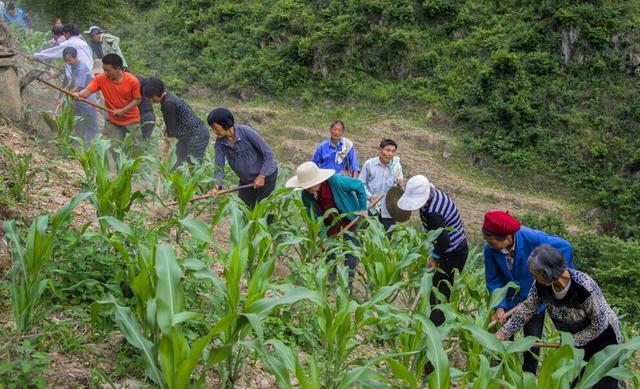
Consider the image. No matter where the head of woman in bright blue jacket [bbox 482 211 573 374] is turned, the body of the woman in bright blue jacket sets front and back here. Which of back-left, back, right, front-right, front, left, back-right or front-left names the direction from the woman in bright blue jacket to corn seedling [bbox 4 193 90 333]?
front

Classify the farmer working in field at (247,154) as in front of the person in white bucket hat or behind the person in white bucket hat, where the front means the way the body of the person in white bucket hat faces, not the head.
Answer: in front

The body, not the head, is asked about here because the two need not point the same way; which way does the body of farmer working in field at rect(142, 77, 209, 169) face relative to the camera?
to the viewer's left

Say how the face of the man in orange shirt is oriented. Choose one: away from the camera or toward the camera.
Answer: toward the camera

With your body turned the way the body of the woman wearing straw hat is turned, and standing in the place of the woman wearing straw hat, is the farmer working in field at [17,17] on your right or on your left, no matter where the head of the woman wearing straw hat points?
on your right

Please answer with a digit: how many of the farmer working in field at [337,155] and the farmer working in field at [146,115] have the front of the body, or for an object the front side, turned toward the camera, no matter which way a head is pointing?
1

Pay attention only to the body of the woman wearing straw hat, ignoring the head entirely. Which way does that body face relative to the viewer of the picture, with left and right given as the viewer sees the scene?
facing the viewer and to the left of the viewer

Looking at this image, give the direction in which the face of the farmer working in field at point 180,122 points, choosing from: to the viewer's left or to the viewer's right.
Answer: to the viewer's left

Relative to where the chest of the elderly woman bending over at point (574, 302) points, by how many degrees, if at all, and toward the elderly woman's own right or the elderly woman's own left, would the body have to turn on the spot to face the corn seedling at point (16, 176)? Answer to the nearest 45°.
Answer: approximately 45° to the elderly woman's own right

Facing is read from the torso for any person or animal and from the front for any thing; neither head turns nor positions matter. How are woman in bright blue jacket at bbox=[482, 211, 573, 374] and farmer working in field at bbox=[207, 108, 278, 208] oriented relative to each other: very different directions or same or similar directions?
same or similar directions

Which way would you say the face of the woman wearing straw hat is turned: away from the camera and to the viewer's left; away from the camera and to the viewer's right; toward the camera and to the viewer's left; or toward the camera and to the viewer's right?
toward the camera and to the viewer's left

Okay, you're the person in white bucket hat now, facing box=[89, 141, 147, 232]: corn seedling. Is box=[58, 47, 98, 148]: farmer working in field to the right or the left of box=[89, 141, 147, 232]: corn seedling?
right

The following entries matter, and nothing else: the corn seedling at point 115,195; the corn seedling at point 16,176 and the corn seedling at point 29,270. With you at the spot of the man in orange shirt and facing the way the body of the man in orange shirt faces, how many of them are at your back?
0

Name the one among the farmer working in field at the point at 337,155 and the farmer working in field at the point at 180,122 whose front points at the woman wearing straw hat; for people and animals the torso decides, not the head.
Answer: the farmer working in field at the point at 337,155

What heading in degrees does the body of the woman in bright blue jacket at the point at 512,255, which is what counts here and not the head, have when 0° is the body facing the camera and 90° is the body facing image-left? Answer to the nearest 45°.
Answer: approximately 45°

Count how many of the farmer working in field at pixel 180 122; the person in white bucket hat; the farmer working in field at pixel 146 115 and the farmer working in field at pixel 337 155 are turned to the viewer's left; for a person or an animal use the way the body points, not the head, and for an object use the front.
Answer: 3

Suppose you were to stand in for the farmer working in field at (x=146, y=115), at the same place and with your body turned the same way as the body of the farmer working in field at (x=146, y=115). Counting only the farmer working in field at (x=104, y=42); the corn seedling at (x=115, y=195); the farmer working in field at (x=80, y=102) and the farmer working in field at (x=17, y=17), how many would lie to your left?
1

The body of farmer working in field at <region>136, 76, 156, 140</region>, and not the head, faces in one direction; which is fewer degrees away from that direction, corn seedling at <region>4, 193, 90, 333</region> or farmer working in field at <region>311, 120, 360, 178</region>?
the corn seedling

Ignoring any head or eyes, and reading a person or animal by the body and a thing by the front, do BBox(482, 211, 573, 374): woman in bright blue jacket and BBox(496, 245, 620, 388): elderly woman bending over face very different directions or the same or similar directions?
same or similar directions
